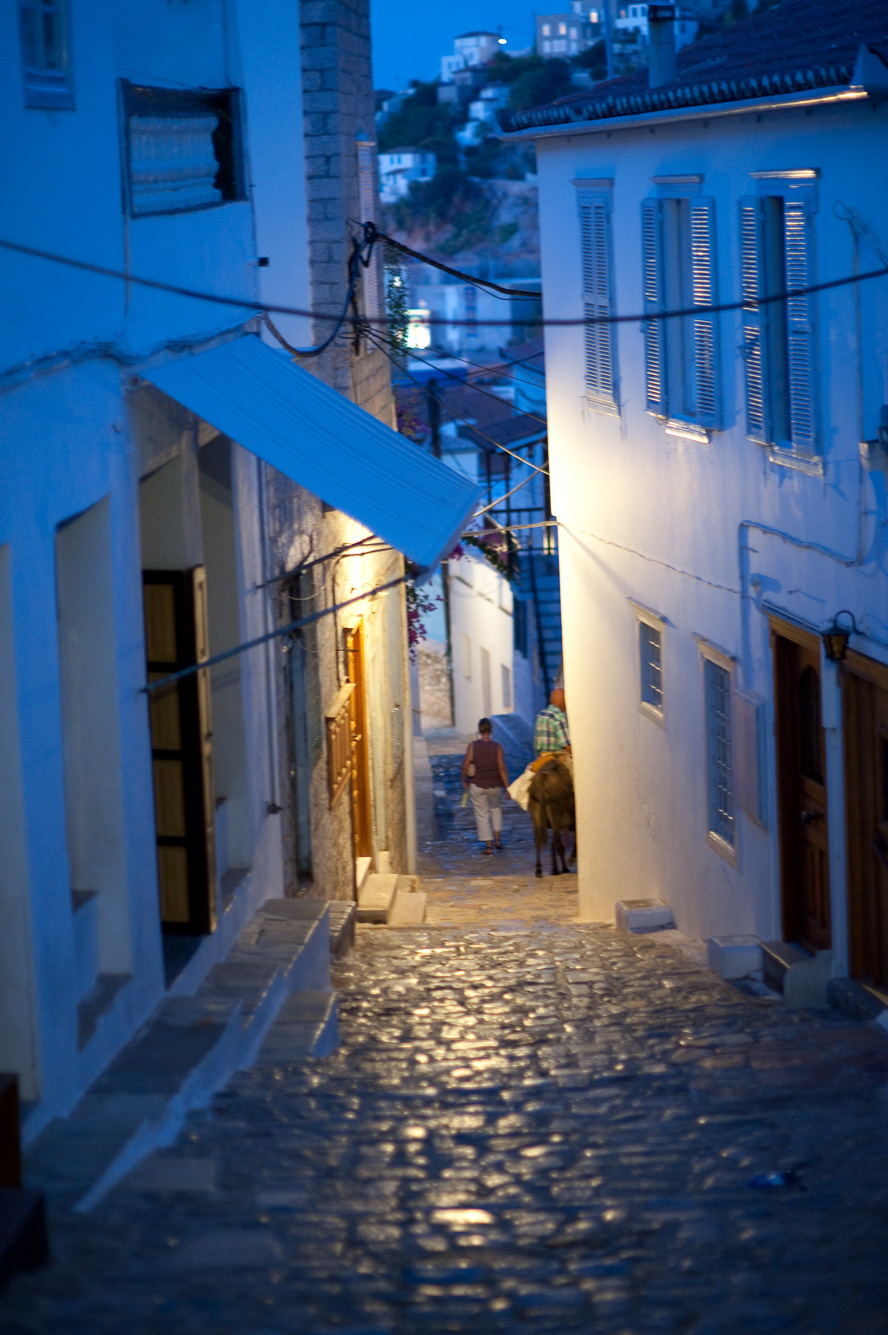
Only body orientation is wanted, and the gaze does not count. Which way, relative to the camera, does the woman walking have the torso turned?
away from the camera

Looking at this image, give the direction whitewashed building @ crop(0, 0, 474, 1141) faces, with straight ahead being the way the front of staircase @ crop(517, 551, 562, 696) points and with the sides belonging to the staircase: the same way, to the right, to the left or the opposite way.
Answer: to the left

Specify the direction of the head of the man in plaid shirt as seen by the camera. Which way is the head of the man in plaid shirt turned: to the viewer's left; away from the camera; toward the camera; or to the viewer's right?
away from the camera

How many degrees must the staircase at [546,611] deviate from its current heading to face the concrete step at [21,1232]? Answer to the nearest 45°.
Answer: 0° — it already faces it

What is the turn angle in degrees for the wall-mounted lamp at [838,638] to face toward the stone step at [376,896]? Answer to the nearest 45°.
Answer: approximately 45° to its right

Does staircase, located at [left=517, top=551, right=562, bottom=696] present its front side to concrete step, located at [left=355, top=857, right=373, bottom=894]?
yes

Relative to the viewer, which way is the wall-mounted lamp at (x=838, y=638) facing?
to the viewer's left

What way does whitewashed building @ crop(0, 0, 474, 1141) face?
to the viewer's right

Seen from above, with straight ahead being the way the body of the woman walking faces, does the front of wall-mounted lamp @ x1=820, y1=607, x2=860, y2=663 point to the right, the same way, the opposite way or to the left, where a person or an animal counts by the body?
to the left

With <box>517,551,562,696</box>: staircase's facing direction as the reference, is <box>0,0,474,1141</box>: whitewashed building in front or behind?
in front

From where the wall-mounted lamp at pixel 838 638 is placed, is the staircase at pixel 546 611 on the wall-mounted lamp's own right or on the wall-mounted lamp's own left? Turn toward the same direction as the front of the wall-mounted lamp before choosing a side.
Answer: on the wall-mounted lamp's own right

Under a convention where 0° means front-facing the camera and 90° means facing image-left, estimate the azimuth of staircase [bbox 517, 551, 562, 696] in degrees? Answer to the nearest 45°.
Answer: approximately 0°

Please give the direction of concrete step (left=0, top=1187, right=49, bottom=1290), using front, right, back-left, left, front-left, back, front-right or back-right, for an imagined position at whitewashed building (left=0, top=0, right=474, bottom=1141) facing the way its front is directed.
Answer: right

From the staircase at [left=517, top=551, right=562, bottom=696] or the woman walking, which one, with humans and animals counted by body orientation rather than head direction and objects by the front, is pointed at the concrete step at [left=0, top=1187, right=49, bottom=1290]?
the staircase

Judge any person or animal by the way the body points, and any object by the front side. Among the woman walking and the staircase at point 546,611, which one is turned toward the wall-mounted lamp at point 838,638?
the staircase
